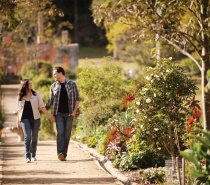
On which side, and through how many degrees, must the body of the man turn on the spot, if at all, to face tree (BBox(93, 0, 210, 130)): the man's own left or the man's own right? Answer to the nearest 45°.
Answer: approximately 135° to the man's own left

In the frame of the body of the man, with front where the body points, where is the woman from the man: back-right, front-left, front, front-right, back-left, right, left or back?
right

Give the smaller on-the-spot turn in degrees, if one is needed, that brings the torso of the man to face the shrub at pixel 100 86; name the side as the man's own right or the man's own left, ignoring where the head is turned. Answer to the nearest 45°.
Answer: approximately 180°

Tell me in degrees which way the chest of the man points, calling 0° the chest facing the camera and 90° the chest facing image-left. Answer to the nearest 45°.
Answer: approximately 0°

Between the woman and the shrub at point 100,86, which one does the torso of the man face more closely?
the woman
